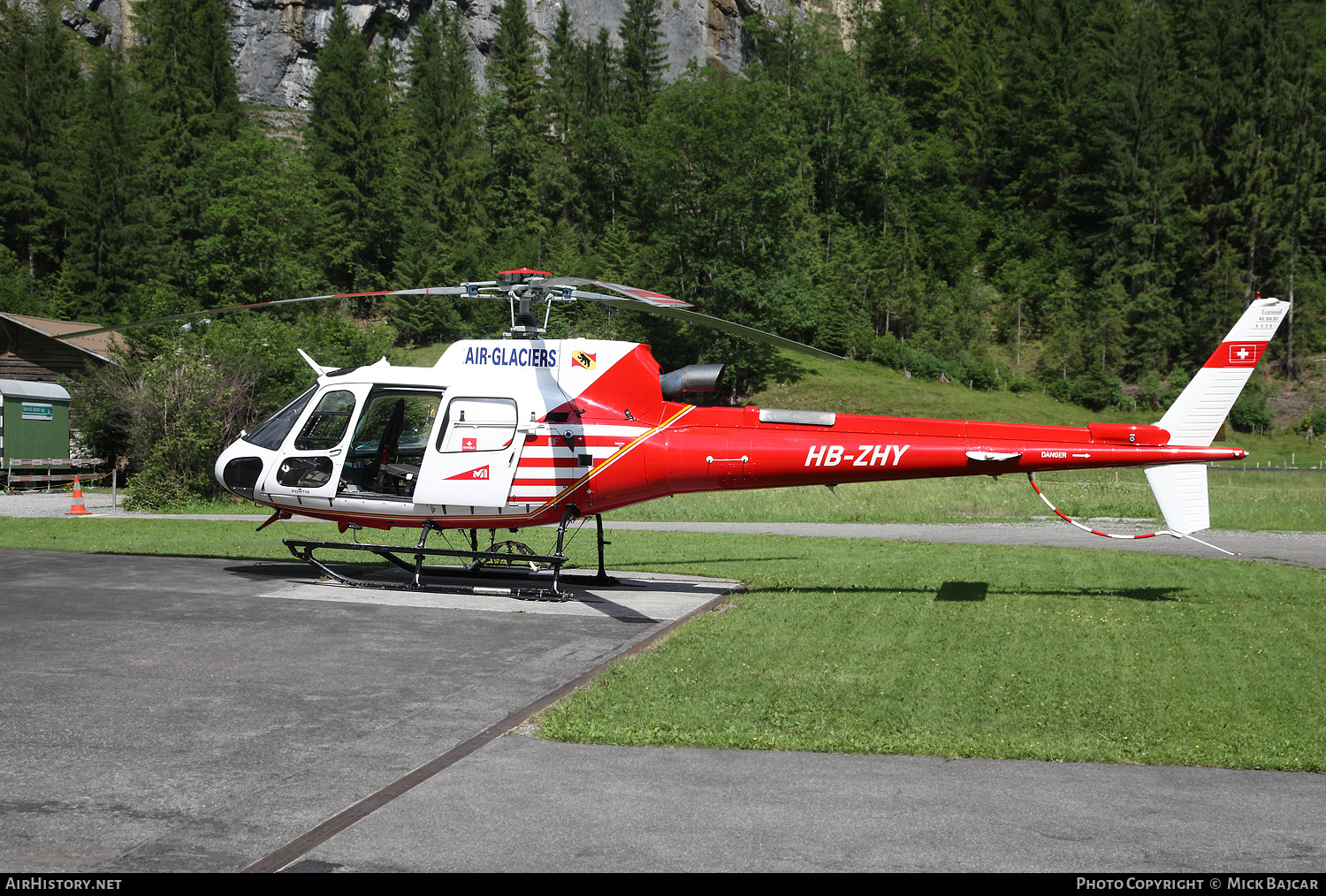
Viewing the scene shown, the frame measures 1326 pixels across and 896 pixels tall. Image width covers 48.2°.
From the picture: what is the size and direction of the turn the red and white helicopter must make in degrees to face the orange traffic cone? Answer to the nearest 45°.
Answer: approximately 45° to its right

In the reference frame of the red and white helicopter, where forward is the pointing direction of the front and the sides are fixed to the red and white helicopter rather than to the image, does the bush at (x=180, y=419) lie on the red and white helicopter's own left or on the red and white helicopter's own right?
on the red and white helicopter's own right

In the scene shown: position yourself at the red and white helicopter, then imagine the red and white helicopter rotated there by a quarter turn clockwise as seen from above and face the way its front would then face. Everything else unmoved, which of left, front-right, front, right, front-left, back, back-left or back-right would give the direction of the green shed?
front-left

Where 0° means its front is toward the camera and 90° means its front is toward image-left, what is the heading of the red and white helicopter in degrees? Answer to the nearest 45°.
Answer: approximately 90°

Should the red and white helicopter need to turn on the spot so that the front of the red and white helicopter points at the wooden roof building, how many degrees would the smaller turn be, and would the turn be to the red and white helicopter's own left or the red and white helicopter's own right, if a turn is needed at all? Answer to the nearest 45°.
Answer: approximately 45° to the red and white helicopter's own right

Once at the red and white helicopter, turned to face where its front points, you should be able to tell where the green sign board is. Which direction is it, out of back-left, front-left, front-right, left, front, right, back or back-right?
front-right
